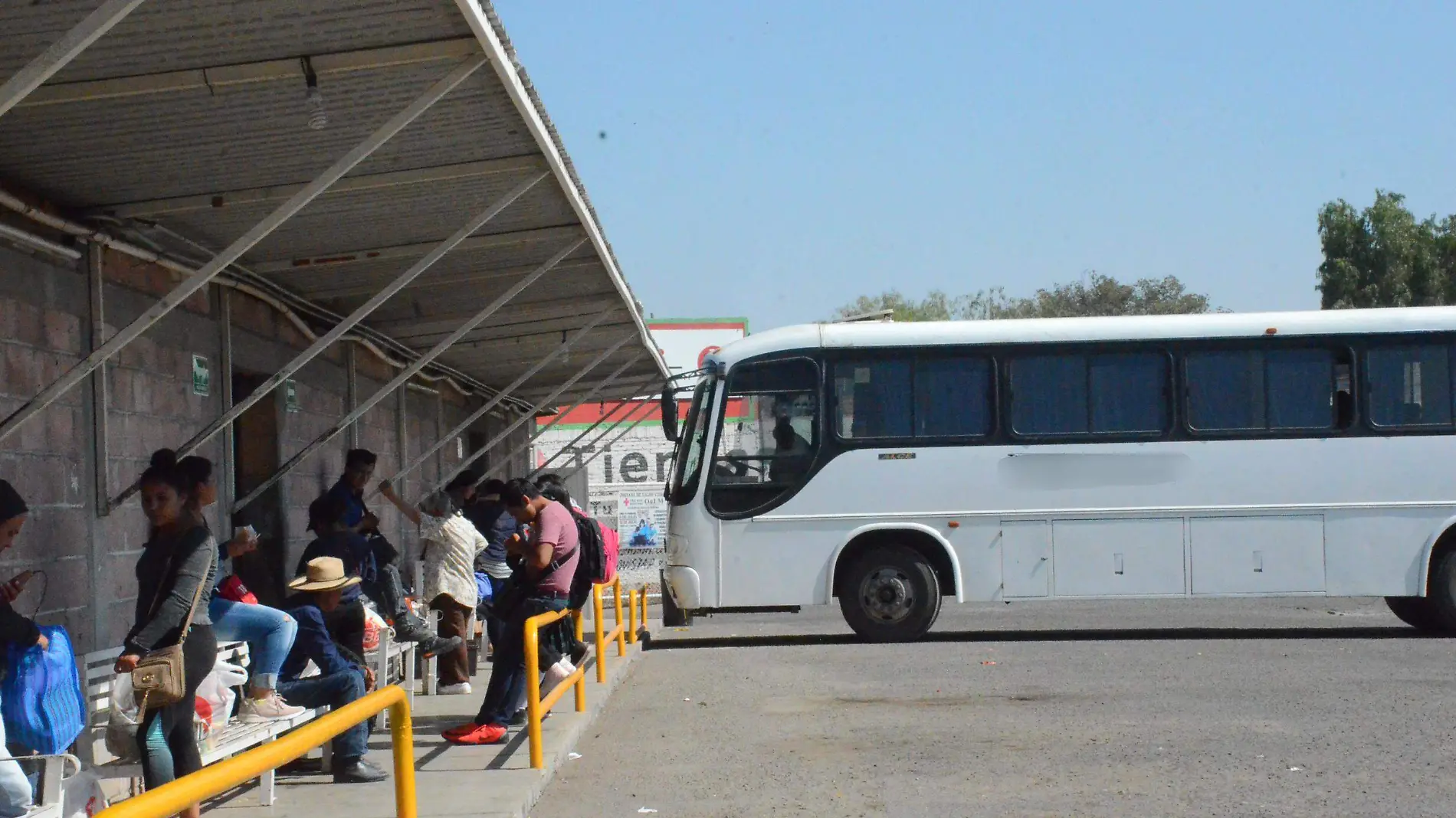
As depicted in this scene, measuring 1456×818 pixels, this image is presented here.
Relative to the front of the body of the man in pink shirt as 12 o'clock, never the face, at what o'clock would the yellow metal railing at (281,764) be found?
The yellow metal railing is roughly at 9 o'clock from the man in pink shirt.

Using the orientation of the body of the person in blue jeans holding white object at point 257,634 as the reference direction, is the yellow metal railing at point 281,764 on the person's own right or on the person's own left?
on the person's own right

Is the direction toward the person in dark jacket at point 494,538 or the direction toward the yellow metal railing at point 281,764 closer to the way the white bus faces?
the person in dark jacket

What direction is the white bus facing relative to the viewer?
to the viewer's left

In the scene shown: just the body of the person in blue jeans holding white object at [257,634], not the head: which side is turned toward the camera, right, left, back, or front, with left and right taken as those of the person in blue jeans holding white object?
right

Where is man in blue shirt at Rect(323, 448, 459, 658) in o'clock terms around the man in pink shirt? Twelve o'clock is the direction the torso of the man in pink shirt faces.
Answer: The man in blue shirt is roughly at 2 o'clock from the man in pink shirt.

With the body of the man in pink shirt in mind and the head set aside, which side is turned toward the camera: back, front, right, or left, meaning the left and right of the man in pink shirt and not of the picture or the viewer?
left

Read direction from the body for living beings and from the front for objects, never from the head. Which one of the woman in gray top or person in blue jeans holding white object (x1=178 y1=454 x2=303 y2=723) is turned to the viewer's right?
the person in blue jeans holding white object
